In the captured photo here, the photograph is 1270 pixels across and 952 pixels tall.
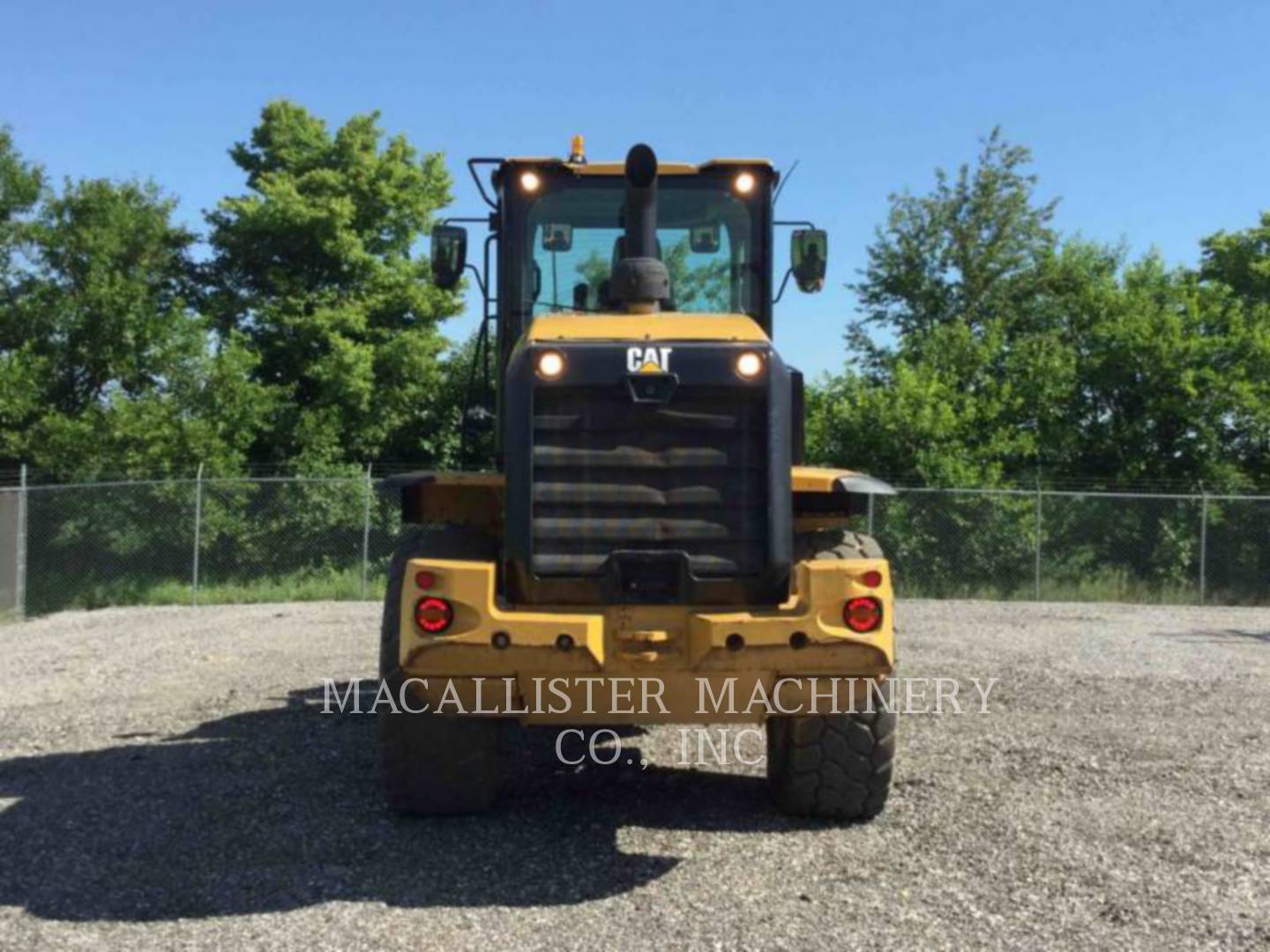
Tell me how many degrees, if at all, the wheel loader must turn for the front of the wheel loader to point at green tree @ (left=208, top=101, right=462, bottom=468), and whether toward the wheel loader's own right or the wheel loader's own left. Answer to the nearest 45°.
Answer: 0° — it already faces it

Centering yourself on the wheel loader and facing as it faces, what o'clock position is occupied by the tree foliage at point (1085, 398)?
The tree foliage is roughly at 1 o'clock from the wheel loader.

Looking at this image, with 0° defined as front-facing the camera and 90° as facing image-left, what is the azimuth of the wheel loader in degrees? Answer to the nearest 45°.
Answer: approximately 180°

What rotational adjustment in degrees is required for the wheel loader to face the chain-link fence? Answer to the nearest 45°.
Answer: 0° — it already faces it

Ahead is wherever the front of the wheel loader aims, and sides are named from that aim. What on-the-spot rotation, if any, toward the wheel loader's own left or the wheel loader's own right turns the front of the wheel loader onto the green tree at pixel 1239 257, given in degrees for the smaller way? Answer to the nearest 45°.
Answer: approximately 45° to the wheel loader's own right

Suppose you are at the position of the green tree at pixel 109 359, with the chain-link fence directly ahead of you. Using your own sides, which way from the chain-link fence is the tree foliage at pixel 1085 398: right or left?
left
